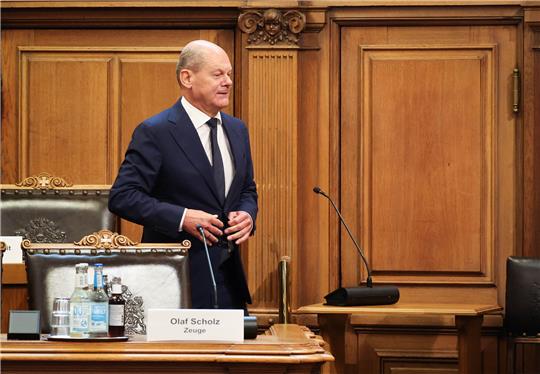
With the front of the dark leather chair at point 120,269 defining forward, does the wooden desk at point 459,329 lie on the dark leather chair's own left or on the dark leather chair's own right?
on the dark leather chair's own left

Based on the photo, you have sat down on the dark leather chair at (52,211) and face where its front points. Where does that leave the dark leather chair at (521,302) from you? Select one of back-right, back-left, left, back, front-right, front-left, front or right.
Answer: left

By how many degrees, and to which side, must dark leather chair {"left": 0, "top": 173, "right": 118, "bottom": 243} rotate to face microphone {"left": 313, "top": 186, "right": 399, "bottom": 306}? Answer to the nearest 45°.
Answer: approximately 90° to its left

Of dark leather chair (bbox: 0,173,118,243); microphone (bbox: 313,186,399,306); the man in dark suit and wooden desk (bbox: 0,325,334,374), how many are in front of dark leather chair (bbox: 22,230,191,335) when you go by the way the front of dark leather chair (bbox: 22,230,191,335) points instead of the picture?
1

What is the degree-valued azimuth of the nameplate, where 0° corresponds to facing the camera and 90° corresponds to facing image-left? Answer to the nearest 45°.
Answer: approximately 0°

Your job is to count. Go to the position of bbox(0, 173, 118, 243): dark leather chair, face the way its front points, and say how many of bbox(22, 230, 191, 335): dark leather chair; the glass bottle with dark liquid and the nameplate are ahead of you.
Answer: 3

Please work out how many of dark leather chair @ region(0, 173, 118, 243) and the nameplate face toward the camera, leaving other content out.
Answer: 2

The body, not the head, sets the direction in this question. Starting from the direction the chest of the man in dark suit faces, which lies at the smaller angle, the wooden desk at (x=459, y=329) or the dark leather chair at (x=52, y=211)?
the wooden desk

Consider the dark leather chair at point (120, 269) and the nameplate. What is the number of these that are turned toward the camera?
2
